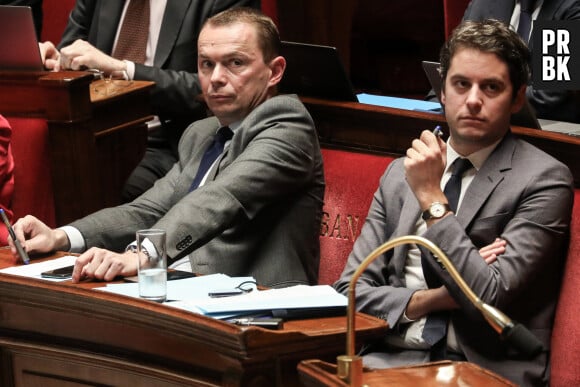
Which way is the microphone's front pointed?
to the viewer's right

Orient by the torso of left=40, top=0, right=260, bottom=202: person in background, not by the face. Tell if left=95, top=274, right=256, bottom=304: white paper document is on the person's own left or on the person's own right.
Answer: on the person's own left

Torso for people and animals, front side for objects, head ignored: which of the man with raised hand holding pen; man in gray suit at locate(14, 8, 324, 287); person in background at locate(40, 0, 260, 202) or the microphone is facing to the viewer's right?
the microphone

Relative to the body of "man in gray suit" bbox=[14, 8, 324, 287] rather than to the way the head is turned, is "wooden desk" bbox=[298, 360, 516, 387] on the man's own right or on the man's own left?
on the man's own left
